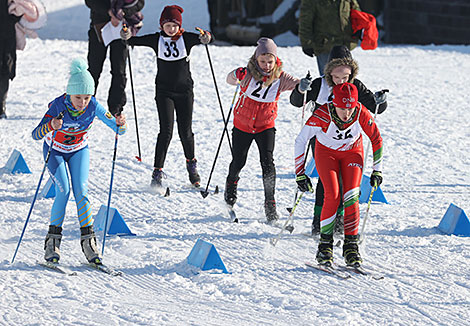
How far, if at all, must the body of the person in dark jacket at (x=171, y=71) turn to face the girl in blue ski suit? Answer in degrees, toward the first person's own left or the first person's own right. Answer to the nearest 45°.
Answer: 0° — they already face them

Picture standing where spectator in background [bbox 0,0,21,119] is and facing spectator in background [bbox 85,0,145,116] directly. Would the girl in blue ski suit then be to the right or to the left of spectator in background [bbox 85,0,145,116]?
right

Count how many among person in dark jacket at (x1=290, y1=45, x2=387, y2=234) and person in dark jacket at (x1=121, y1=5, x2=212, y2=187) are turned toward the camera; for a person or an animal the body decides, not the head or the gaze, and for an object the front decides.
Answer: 2

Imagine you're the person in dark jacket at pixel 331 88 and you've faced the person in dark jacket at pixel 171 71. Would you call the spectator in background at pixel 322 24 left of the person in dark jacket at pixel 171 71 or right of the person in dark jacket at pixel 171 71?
right

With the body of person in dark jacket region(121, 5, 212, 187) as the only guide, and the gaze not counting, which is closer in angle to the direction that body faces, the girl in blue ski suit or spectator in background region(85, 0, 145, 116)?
the girl in blue ski suit

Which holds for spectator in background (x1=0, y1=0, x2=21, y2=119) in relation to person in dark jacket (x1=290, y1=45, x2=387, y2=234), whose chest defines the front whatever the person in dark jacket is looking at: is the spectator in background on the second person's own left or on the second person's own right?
on the second person's own right

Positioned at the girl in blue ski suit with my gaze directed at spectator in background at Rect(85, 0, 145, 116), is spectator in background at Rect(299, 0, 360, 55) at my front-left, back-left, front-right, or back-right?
front-right

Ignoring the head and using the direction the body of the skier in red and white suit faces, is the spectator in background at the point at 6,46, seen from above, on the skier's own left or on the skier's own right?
on the skier's own right

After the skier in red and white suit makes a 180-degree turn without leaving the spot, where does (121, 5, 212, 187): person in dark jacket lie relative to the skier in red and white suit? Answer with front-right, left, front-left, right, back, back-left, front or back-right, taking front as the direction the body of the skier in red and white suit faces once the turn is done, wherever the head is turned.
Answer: front-left

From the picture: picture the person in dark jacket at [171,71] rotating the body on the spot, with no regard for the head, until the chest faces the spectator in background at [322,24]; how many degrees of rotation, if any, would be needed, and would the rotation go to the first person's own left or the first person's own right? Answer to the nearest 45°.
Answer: approximately 135° to the first person's own left

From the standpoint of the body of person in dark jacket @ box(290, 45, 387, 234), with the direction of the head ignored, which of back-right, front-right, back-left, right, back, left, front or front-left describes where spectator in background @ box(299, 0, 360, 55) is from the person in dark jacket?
back

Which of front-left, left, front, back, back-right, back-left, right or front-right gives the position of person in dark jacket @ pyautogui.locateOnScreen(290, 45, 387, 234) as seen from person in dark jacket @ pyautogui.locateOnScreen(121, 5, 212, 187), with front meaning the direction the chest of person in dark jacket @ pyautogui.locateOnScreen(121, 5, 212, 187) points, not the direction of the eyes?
front-left

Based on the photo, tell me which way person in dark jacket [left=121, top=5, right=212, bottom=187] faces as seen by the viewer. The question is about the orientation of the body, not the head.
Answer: toward the camera

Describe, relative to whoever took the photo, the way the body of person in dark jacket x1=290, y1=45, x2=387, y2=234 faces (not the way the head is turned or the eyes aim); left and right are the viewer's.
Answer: facing the viewer
